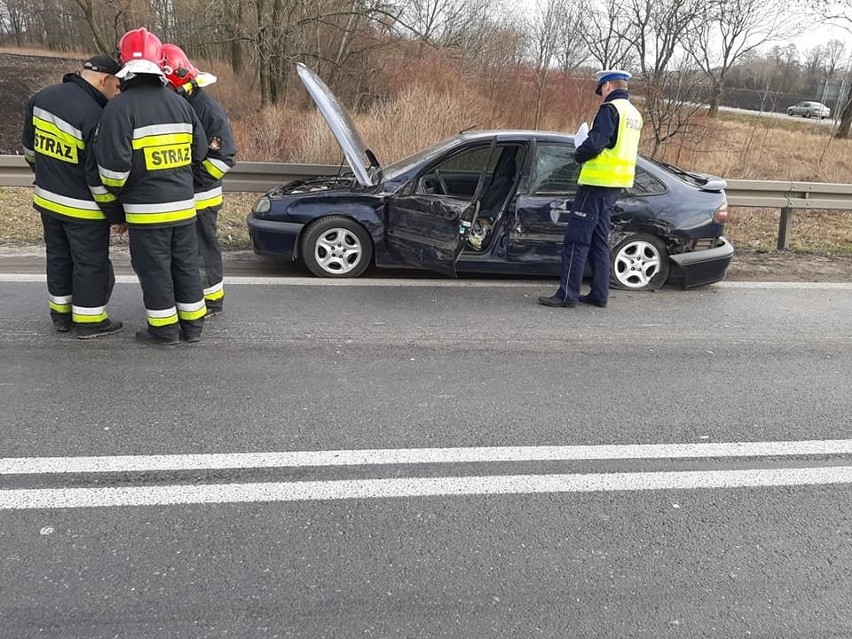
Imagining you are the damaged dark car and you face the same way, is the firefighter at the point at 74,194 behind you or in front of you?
in front

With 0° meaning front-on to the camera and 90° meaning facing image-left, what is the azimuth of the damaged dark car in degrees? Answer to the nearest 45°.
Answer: approximately 90°

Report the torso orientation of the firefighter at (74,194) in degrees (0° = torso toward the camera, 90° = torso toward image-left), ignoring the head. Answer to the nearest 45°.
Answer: approximately 225°

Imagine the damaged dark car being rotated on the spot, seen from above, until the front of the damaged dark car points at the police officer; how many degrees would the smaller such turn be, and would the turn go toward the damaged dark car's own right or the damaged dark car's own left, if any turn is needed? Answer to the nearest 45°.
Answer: approximately 135° to the damaged dark car's own left

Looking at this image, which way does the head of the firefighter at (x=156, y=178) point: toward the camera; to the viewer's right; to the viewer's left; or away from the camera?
away from the camera

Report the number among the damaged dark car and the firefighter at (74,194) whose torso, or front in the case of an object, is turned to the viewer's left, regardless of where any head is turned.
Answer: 1

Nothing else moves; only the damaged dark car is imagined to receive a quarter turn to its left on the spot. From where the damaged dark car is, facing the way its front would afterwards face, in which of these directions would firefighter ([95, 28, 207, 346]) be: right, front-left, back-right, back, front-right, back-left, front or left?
front-right

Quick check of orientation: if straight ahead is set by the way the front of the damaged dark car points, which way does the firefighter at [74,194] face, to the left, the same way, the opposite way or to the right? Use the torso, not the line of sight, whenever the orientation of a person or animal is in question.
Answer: to the right
